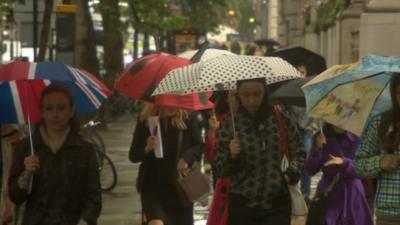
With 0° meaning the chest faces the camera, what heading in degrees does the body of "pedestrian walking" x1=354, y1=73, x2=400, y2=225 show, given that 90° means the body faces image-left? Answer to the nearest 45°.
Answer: approximately 0°

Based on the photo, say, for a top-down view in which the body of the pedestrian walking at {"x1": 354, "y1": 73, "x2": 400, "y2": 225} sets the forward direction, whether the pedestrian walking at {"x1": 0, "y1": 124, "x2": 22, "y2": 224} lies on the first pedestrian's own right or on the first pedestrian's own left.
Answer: on the first pedestrian's own right

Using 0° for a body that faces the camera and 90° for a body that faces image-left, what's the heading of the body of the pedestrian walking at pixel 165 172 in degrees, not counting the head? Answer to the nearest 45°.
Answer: approximately 0°

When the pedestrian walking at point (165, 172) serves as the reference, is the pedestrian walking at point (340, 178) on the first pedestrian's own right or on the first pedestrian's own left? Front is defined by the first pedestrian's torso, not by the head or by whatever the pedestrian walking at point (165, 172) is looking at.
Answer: on the first pedestrian's own left

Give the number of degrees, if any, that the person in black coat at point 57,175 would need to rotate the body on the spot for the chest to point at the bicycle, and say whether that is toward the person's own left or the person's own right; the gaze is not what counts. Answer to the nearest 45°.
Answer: approximately 180°

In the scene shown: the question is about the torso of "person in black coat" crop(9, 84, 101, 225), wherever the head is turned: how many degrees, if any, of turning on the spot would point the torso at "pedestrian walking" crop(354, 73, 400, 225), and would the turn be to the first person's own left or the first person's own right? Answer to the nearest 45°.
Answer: approximately 90° to the first person's own left
